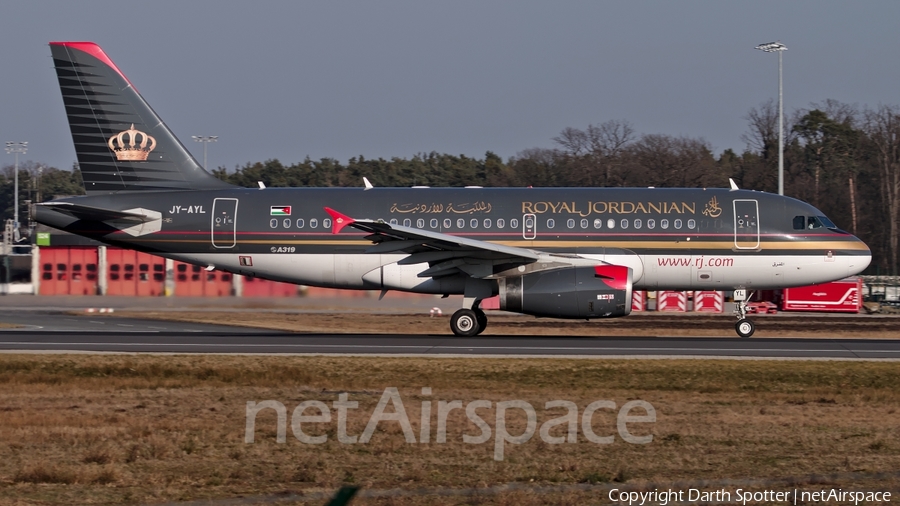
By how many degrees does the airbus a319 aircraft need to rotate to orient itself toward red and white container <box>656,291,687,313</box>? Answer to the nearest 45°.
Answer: approximately 45° to its left

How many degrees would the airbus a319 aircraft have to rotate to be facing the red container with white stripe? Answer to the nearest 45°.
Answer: approximately 45° to its left

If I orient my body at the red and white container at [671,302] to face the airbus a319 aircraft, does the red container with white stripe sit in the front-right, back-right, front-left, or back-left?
back-left

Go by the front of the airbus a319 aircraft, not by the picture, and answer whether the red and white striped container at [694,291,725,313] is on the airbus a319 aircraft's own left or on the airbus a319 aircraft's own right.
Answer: on the airbus a319 aircraft's own left

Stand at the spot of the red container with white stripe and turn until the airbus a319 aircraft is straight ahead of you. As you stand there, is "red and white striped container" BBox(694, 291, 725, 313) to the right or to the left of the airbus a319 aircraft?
right

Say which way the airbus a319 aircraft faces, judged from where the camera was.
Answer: facing to the right of the viewer
